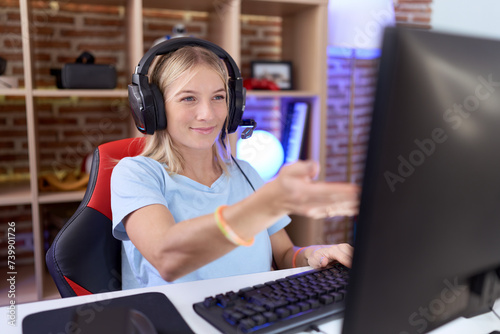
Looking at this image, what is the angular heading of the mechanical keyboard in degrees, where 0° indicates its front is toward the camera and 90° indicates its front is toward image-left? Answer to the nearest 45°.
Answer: approximately 135°

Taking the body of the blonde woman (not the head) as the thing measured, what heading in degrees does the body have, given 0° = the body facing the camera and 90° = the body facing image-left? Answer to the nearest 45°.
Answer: approximately 315°

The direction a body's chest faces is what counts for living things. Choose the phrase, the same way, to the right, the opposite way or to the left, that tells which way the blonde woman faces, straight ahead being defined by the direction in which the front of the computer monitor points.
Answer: the opposite way

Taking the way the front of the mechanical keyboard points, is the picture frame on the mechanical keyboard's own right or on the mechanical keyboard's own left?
on the mechanical keyboard's own right

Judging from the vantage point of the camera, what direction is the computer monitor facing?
facing away from the viewer and to the left of the viewer

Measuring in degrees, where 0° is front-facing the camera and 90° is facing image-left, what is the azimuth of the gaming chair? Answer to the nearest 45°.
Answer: approximately 315°

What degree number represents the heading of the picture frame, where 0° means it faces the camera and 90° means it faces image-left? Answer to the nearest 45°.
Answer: approximately 0°
